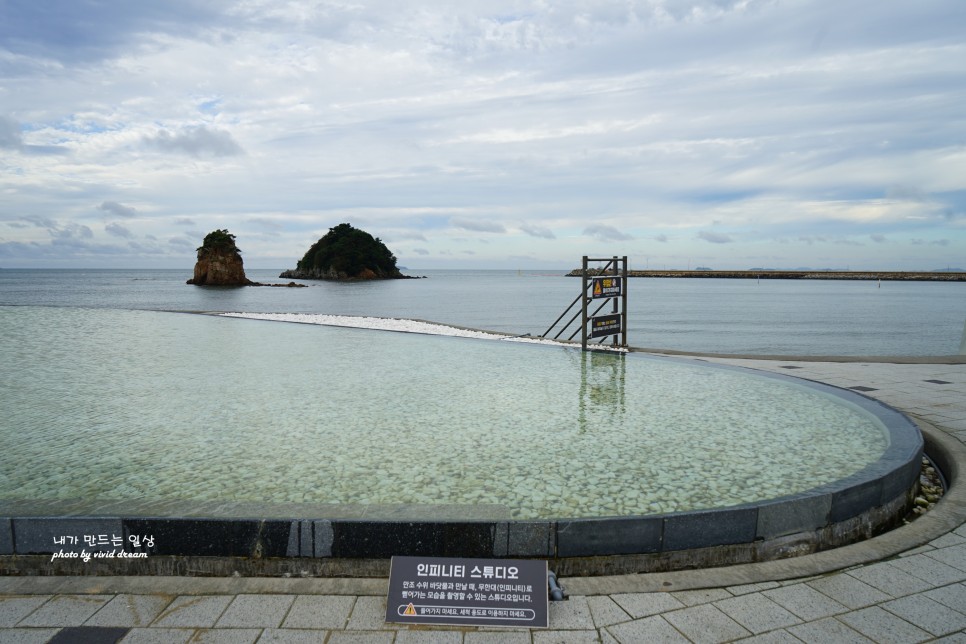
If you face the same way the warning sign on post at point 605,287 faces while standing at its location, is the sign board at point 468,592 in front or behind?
in front

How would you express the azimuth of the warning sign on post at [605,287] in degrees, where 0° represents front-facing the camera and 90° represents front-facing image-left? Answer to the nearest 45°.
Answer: approximately 0°

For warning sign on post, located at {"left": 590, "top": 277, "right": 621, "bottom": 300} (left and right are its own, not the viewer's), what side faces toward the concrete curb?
front

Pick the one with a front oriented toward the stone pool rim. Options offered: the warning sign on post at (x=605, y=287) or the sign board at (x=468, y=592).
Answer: the warning sign on post

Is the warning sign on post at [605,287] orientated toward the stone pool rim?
yes

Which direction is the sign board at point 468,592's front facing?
toward the camera

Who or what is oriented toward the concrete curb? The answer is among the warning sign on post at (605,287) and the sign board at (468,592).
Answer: the warning sign on post

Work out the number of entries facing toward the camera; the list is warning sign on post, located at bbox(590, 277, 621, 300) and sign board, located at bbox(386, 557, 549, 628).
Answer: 2

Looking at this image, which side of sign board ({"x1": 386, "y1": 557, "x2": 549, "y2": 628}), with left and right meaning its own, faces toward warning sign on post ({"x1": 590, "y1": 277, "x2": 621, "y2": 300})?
back
